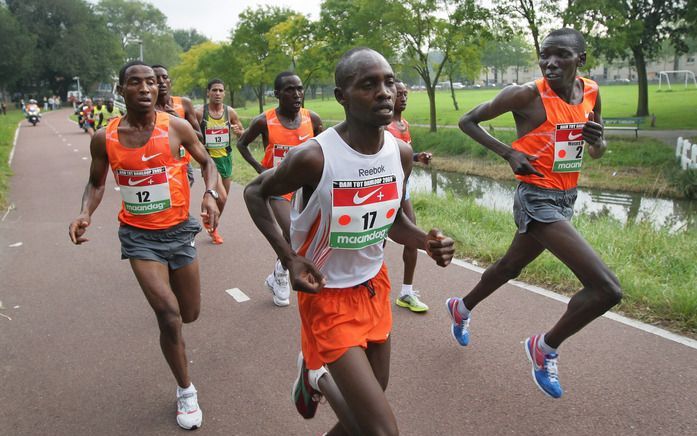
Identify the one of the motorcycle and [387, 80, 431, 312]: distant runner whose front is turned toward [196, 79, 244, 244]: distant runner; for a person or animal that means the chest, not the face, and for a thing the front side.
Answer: the motorcycle

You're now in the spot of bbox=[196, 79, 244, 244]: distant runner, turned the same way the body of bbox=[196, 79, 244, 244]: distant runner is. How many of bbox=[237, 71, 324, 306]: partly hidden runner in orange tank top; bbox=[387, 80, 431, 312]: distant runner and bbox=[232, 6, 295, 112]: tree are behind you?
1

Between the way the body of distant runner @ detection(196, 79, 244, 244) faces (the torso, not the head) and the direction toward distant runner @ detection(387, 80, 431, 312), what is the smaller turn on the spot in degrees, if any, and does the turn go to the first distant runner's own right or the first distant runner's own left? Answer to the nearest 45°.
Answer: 0° — they already face them

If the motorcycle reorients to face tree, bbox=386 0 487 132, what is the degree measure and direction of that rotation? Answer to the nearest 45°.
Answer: approximately 45° to its left

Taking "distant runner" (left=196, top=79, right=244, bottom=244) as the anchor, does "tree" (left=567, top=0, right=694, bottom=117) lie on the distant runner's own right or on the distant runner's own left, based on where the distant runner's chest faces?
on the distant runner's own left

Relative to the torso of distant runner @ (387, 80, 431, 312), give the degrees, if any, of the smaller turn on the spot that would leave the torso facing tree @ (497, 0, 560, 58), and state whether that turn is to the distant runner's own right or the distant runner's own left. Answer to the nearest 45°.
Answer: approximately 135° to the distant runner's own left

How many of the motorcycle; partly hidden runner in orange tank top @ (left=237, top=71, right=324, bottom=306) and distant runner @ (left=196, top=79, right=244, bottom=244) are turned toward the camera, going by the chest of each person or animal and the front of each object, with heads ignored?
3

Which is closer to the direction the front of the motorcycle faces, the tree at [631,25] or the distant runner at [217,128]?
the distant runner

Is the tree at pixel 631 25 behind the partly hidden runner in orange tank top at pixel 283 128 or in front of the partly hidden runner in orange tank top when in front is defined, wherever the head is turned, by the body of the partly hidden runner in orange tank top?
behind

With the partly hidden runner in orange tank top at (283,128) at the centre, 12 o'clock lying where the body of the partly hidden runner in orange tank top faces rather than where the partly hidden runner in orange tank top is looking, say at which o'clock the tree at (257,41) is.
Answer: The tree is roughly at 6 o'clock from the partly hidden runner in orange tank top.
